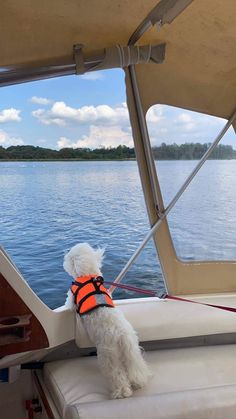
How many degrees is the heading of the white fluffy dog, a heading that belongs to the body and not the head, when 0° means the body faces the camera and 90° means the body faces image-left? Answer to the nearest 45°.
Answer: approximately 135°

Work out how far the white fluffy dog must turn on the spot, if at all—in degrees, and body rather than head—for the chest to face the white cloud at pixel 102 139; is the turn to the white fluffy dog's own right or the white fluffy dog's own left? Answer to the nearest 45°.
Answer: approximately 45° to the white fluffy dog's own right

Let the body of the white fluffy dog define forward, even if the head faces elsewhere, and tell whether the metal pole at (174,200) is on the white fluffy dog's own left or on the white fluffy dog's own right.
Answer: on the white fluffy dog's own right
